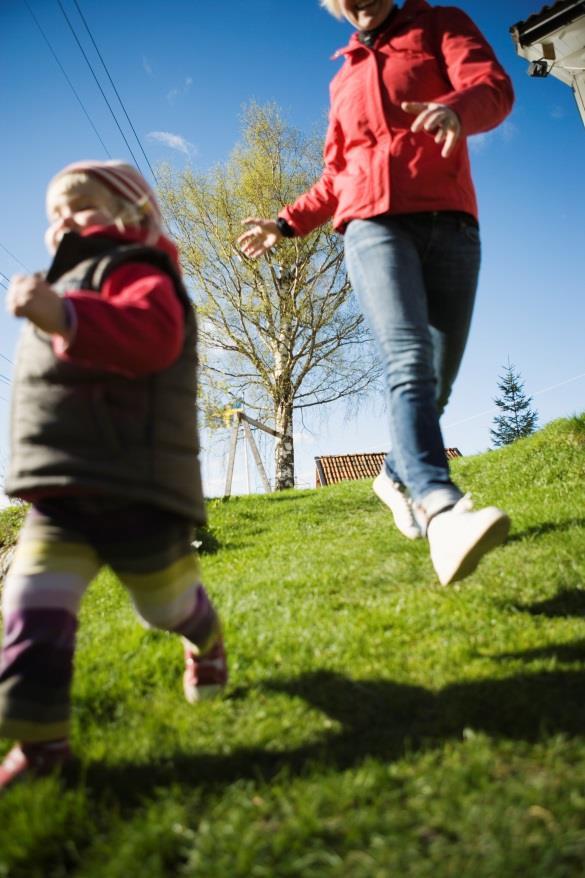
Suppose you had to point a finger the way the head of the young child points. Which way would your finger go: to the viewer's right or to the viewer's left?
to the viewer's left

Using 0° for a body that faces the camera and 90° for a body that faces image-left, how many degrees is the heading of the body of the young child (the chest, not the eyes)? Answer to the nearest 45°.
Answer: approximately 45°
